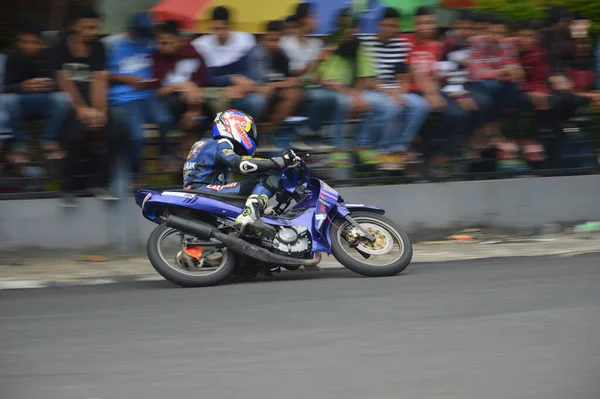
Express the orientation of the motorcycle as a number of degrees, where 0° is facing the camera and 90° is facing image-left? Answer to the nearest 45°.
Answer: approximately 270°

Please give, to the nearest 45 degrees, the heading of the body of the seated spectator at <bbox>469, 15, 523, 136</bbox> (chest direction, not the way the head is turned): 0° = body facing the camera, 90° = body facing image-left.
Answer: approximately 0°

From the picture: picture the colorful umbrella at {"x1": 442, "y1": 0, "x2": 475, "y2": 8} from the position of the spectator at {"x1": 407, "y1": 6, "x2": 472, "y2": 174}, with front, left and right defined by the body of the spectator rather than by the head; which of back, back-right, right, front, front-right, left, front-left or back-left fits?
back-left

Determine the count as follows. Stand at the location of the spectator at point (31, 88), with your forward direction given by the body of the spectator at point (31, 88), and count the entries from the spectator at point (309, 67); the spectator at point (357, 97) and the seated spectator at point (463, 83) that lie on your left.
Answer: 3

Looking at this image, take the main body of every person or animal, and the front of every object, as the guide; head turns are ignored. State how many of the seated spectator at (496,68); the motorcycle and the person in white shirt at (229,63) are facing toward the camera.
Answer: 2

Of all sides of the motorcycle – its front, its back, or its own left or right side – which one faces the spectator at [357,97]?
left

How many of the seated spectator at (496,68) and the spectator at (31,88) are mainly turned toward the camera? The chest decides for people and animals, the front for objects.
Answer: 2
